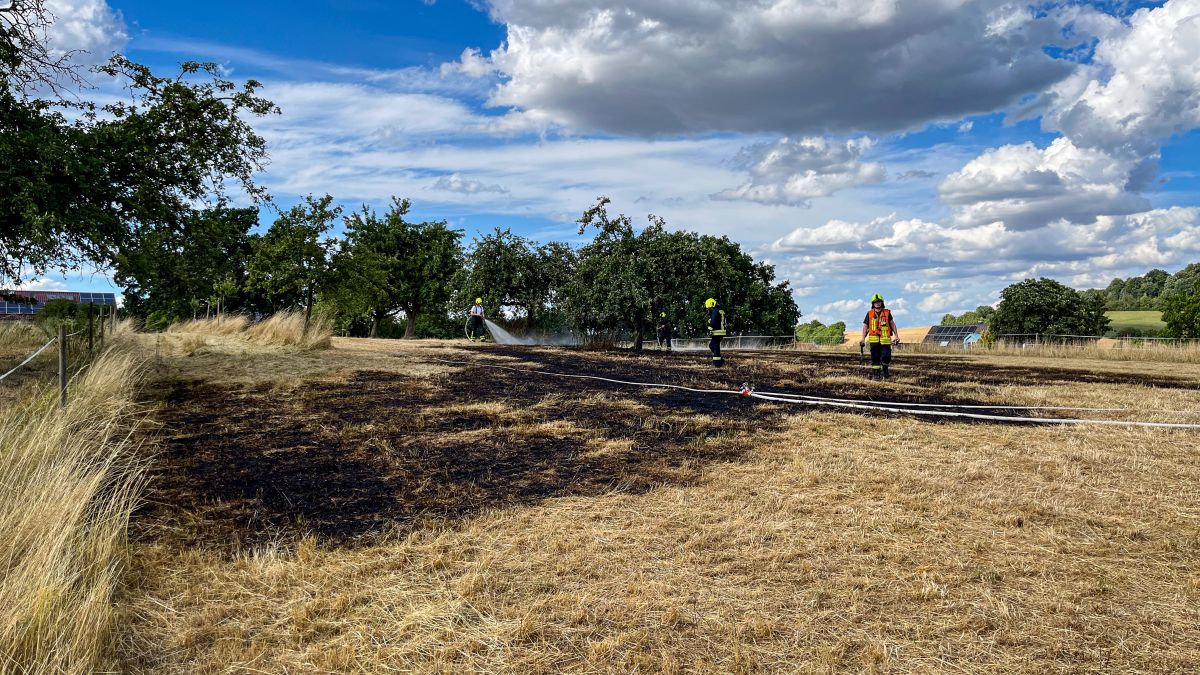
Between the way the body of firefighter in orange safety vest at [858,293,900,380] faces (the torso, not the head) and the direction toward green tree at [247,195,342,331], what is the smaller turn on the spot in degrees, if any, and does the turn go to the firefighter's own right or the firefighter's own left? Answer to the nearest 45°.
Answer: approximately 90° to the firefighter's own right

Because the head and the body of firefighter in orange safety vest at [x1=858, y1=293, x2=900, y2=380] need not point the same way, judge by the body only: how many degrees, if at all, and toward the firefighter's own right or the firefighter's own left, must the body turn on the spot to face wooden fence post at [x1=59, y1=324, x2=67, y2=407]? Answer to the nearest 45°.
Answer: approximately 45° to the firefighter's own right

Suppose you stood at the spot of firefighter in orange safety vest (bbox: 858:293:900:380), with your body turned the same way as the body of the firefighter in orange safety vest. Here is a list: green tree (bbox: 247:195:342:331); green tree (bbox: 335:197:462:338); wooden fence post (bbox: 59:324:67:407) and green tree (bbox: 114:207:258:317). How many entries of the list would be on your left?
0

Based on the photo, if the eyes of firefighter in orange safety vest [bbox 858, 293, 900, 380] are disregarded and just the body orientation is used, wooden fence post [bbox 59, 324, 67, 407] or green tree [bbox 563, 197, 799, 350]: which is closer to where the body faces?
the wooden fence post

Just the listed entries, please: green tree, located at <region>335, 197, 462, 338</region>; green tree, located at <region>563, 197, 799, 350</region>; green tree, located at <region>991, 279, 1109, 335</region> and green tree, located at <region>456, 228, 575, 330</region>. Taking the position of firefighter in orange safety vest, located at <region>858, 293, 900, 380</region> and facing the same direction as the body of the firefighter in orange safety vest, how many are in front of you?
0

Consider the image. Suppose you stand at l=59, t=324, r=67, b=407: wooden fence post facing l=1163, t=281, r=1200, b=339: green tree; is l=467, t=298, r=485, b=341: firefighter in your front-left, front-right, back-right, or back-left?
front-left

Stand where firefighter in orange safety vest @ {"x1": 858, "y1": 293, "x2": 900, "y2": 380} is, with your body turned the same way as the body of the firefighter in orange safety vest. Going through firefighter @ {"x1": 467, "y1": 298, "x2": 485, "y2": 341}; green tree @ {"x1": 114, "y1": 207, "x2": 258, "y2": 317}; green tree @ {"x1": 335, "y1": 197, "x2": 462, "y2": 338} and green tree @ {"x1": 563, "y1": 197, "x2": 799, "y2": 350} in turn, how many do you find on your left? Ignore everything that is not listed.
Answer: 0

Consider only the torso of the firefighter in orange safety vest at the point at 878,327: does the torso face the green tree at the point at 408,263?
no

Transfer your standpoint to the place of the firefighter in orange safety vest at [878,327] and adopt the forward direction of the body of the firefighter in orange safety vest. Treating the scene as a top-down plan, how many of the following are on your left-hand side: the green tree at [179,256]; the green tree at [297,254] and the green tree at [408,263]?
0

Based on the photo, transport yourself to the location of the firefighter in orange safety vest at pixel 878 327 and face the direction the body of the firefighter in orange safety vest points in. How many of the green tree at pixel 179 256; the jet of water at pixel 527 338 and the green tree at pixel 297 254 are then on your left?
0

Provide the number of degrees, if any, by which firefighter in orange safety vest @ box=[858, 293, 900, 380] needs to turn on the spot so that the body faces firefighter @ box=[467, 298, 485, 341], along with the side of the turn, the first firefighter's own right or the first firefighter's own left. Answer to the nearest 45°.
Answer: approximately 135° to the first firefighter's own right

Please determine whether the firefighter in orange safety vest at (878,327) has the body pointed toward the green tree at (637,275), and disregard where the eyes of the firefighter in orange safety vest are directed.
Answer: no

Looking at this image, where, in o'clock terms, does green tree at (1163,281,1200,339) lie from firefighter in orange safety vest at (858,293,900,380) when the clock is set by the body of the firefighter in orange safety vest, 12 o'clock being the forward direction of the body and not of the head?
The green tree is roughly at 7 o'clock from the firefighter in orange safety vest.

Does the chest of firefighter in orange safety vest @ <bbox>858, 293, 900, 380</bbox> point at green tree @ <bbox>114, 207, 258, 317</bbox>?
no

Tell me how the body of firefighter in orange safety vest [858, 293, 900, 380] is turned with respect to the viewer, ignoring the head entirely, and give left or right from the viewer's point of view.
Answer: facing the viewer

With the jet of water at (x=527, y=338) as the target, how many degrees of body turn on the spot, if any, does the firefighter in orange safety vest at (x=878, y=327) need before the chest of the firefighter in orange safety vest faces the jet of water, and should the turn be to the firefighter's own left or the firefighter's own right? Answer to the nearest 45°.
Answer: approximately 135° to the firefighter's own right
